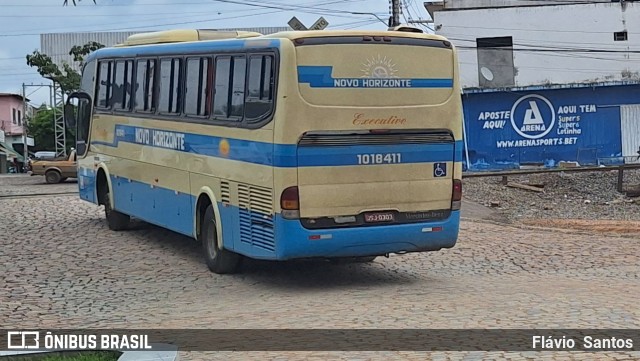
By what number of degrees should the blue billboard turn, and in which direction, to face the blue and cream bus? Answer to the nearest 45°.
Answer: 0° — it already faces it

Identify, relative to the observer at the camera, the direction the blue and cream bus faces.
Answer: facing away from the viewer and to the left of the viewer

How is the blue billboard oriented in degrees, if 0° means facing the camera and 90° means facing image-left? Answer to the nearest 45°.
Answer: approximately 0°

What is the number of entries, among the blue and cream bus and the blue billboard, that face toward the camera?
1

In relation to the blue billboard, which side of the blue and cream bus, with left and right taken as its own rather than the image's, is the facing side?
right
